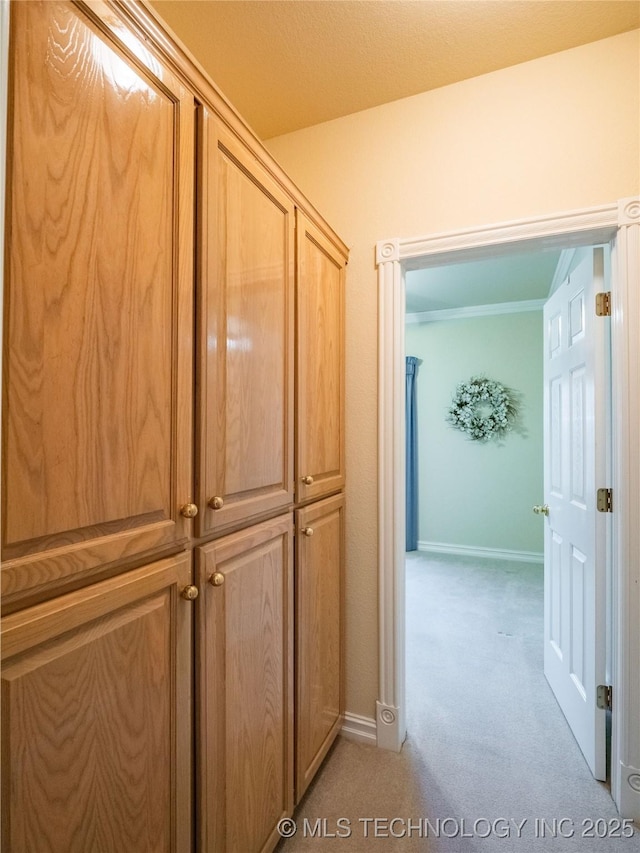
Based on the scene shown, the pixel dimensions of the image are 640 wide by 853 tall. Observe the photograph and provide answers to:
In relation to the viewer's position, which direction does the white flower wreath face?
facing the viewer

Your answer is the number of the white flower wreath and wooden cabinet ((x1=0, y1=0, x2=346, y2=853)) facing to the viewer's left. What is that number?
0

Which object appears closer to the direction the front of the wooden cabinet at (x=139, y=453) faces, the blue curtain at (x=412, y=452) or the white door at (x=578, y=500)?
the white door

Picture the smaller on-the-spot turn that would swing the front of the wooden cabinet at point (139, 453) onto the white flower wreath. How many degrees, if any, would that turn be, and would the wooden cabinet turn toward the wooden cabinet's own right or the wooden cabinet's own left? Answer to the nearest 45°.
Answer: approximately 90° to the wooden cabinet's own left

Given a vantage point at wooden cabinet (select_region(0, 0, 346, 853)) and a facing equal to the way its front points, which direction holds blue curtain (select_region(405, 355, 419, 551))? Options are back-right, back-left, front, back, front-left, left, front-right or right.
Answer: left

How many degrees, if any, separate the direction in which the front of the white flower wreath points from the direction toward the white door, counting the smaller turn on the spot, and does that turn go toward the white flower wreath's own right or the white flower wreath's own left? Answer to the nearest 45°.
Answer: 0° — it already faces it

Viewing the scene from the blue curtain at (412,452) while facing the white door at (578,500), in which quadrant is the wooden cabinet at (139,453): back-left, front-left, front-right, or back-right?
front-right

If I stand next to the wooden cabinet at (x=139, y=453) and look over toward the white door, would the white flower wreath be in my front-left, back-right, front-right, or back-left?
front-left

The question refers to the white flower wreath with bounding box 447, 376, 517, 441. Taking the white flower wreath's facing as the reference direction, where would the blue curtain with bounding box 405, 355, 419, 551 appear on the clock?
The blue curtain is roughly at 3 o'clock from the white flower wreath.

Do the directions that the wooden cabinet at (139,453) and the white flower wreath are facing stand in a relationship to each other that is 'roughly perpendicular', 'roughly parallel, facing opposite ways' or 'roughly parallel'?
roughly perpendicular

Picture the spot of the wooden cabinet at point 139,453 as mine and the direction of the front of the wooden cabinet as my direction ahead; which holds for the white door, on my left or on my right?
on my left

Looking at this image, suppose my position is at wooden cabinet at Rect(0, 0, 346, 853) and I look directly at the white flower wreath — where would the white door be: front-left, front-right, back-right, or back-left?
front-right

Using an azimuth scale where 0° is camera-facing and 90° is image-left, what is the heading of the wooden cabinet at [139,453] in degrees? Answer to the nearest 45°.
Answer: approximately 315°

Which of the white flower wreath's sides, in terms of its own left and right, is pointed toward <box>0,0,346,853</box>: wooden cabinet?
front
